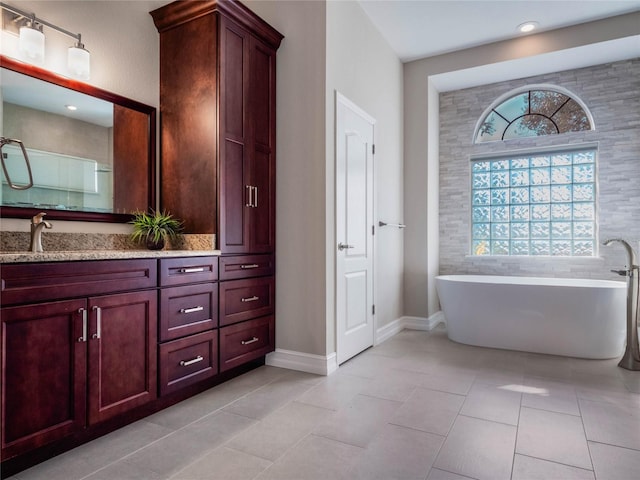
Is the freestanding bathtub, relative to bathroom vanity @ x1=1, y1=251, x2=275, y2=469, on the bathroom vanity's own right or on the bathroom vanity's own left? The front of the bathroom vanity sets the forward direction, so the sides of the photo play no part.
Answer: on the bathroom vanity's own left

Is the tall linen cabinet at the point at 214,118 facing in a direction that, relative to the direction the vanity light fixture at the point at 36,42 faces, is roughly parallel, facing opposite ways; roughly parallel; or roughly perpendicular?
roughly parallel

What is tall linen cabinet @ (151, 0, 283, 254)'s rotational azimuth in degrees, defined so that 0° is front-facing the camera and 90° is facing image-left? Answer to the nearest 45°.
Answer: approximately 315°

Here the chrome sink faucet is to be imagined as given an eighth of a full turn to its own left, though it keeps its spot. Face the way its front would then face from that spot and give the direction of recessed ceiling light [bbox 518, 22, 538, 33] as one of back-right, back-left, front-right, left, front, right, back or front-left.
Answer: front

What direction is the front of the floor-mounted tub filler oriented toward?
to the viewer's left

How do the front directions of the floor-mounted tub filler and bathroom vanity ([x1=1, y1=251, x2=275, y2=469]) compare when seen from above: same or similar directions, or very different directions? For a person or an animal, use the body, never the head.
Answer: very different directions

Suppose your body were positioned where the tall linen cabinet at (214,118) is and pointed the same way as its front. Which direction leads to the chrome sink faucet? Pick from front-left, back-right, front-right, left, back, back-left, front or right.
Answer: right

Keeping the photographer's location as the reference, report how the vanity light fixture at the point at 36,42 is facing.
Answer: facing the viewer and to the right of the viewer

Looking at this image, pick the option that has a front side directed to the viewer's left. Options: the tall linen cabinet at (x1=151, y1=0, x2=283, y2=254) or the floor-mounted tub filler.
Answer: the floor-mounted tub filler

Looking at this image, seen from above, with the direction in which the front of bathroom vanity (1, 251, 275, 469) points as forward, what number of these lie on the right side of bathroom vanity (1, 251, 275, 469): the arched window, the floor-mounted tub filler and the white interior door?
0

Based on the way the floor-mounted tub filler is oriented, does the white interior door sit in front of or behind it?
in front

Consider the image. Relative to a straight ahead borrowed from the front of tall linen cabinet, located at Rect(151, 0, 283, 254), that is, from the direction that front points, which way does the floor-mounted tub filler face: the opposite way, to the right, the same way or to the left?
the opposite way
